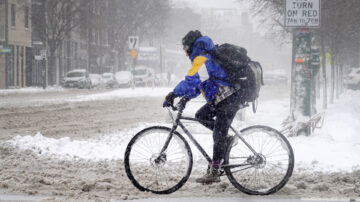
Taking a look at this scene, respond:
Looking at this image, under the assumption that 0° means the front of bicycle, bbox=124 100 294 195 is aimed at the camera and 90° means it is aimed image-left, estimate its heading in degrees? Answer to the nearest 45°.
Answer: approximately 90°

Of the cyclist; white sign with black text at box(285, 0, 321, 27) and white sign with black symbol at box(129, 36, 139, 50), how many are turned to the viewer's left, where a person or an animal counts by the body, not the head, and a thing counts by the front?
1

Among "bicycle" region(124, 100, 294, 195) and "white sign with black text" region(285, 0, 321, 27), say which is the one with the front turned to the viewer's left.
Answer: the bicycle

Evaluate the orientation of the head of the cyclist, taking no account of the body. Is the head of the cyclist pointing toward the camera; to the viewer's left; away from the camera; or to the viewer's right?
to the viewer's left

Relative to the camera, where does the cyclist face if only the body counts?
to the viewer's left

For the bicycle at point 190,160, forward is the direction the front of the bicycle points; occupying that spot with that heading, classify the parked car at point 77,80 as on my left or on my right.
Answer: on my right

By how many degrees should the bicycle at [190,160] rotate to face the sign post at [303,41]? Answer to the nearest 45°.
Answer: approximately 90° to its right

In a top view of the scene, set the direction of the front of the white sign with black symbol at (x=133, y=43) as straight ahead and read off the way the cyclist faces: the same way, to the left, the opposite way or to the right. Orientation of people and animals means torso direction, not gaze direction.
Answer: to the right

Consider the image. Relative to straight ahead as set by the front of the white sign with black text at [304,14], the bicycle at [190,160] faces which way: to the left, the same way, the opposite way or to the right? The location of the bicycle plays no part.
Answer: to the right

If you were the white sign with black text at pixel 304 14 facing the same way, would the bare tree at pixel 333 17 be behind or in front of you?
behind

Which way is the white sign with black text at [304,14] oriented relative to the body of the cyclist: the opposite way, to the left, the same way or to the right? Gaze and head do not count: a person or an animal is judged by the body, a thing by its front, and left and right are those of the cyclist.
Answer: to the left

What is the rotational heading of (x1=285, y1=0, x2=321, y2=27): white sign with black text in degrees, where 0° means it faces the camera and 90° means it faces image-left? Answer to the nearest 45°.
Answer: approximately 0°
